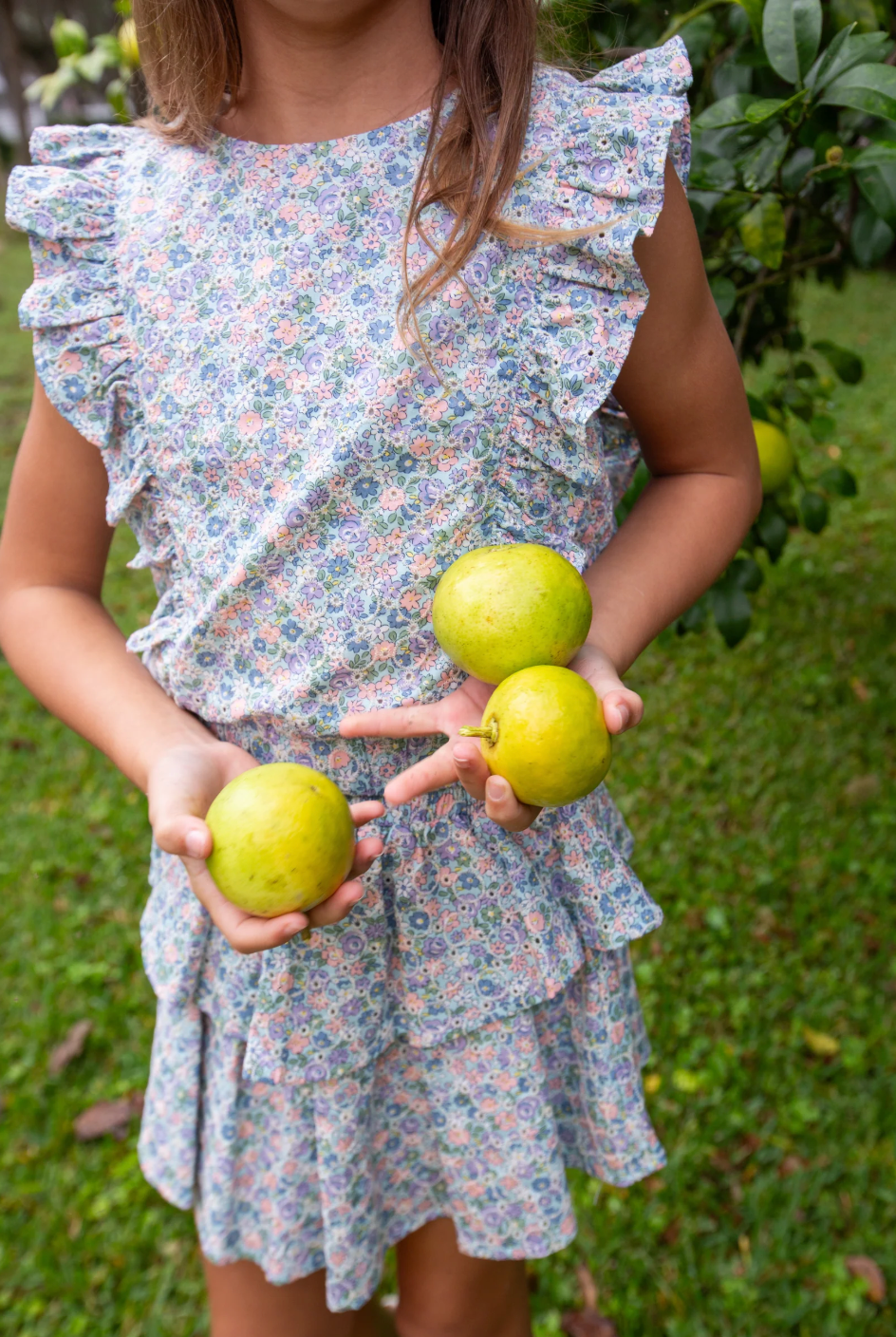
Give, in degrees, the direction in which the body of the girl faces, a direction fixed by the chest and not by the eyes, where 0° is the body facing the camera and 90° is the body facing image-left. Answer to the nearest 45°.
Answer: approximately 0°

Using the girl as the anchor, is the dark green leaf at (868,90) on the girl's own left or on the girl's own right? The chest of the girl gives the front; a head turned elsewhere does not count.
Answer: on the girl's own left

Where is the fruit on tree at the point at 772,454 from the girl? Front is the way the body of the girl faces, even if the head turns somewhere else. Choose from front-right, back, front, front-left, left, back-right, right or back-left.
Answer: back-left

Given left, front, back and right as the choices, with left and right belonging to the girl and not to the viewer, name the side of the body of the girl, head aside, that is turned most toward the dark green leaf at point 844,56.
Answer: left
